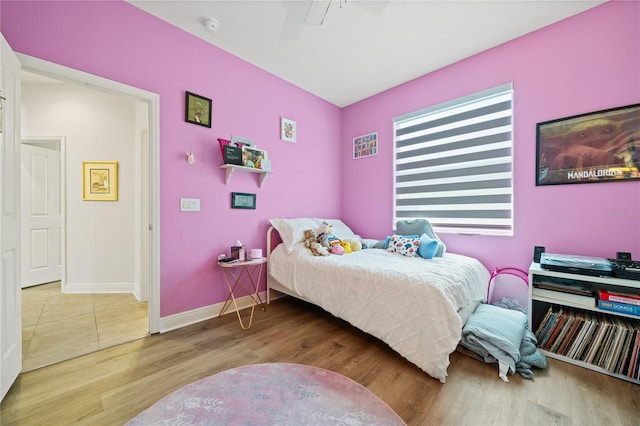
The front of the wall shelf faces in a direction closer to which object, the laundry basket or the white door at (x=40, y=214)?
the laundry basket

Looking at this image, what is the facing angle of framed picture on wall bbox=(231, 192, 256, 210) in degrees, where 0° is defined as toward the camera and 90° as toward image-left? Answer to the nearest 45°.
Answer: approximately 315°

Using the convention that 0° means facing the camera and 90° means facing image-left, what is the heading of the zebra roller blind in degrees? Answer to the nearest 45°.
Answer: approximately 45°

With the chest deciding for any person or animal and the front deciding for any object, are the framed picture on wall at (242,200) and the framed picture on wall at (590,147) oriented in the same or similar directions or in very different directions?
very different directions

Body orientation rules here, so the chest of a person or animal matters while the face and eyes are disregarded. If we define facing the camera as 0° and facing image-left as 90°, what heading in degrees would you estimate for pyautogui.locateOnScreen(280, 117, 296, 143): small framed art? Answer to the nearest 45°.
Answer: approximately 315°

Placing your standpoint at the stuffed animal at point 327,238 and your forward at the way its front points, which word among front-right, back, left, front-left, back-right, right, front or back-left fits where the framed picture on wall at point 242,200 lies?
back-right

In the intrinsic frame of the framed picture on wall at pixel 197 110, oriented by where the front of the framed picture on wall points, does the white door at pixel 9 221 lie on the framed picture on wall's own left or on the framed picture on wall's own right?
on the framed picture on wall's own right

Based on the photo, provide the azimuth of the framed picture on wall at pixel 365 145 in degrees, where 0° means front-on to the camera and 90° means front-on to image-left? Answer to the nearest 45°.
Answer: approximately 45°
